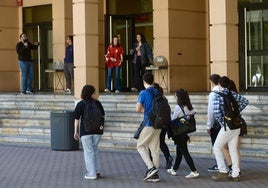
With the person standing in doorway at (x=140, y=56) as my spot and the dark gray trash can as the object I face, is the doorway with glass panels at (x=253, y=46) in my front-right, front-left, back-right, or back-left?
back-left

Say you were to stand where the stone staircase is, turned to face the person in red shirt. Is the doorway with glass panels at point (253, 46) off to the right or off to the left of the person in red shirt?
right

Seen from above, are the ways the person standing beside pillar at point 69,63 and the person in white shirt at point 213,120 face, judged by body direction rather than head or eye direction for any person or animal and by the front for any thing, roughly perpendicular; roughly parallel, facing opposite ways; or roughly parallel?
roughly perpendicular

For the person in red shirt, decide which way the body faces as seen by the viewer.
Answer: toward the camera

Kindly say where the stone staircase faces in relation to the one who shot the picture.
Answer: facing the viewer

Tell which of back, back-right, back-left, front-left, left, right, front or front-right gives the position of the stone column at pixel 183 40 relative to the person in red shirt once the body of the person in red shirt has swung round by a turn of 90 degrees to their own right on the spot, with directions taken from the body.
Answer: back

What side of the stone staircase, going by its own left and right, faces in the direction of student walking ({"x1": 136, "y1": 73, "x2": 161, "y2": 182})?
front
